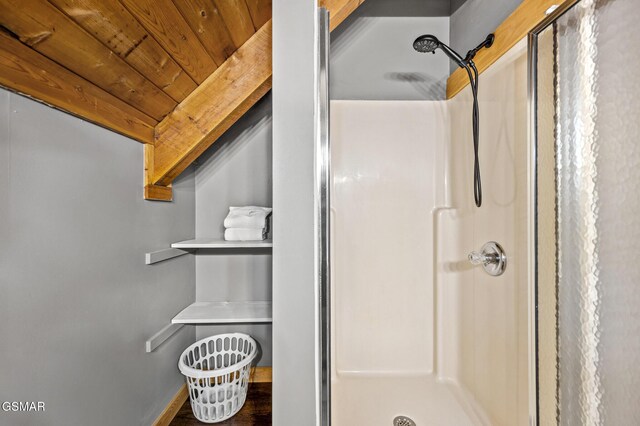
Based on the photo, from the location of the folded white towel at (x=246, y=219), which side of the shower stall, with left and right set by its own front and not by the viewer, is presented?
right

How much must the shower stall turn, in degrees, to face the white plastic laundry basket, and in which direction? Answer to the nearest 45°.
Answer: approximately 90° to its right

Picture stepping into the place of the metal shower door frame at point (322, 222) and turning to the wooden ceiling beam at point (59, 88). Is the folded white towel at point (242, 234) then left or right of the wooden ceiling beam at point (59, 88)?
right

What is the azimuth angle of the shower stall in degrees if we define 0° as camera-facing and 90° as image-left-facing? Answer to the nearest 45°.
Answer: approximately 0°

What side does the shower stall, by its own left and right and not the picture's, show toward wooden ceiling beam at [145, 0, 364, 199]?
right

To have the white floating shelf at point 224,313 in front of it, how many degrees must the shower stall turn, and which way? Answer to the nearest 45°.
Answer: approximately 90° to its right

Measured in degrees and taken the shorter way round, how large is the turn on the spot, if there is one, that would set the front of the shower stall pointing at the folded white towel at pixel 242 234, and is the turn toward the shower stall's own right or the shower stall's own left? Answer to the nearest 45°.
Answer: approximately 90° to the shower stall's own right
